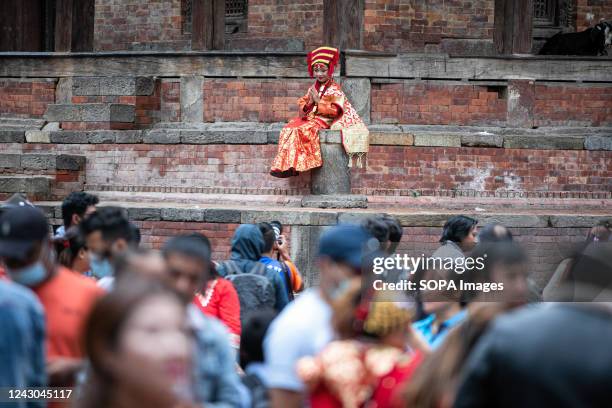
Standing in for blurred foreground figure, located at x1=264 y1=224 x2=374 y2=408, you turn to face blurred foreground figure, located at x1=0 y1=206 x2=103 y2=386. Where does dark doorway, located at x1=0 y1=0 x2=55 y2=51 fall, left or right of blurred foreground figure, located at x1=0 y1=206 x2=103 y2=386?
right

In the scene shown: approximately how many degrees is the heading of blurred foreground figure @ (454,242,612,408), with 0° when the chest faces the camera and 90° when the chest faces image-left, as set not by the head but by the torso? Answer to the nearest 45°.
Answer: approximately 180°

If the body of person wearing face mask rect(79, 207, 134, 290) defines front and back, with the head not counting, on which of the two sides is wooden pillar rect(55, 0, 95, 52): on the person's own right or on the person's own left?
on the person's own right

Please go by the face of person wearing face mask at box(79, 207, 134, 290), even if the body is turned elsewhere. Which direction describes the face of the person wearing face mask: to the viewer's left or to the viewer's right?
to the viewer's left

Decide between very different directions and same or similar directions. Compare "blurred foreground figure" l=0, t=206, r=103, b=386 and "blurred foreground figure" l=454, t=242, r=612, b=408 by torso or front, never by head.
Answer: very different directions

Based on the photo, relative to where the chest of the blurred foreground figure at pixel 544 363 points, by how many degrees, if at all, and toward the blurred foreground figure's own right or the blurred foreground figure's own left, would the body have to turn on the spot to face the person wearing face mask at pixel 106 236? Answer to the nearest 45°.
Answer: approximately 45° to the blurred foreground figure's own left

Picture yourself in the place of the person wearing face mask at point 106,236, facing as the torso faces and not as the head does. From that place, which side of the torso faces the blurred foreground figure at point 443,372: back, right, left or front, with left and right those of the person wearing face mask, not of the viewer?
left

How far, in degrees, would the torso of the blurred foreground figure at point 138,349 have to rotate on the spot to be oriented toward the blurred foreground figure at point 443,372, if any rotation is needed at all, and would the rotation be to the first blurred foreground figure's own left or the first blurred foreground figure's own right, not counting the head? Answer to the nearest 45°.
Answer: approximately 45° to the first blurred foreground figure's own left

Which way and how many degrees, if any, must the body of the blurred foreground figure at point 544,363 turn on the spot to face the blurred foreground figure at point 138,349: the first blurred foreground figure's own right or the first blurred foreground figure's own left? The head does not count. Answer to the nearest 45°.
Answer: approximately 90° to the first blurred foreground figure's own left

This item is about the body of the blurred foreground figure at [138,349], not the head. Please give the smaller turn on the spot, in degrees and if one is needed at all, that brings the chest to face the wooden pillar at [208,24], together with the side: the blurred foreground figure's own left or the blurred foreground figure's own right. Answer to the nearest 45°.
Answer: approximately 135° to the blurred foreground figure's own left
